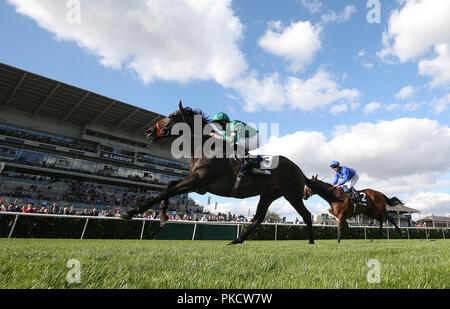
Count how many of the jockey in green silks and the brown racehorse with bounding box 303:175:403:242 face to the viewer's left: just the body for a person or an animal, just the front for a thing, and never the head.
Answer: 2

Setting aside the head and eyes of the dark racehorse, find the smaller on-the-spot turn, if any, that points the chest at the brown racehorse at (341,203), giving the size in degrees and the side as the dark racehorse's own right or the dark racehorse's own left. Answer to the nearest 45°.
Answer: approximately 135° to the dark racehorse's own right

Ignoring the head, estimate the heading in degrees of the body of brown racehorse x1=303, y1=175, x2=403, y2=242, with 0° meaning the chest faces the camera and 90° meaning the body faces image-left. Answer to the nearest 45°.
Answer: approximately 90°

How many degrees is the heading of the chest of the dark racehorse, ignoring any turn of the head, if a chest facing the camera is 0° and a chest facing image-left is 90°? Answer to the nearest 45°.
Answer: approximately 90°

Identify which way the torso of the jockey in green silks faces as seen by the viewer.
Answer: to the viewer's left

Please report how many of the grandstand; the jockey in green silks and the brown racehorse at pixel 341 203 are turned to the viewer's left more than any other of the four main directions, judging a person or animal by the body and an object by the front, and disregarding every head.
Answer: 2

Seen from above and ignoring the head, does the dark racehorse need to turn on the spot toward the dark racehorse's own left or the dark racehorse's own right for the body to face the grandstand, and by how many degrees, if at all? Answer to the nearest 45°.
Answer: approximately 45° to the dark racehorse's own right

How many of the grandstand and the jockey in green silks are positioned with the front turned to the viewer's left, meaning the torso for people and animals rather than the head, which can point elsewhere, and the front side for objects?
1
